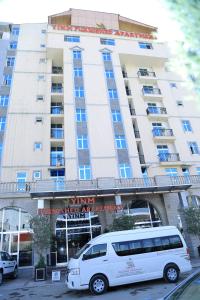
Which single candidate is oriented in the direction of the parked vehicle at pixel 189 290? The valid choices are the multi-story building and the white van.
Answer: the multi-story building

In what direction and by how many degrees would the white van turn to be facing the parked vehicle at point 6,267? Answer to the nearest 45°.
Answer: approximately 45° to its right

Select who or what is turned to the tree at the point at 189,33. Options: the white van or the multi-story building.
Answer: the multi-story building

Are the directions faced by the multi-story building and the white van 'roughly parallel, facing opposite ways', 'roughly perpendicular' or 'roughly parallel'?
roughly perpendicular

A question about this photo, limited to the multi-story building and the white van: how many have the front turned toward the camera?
1

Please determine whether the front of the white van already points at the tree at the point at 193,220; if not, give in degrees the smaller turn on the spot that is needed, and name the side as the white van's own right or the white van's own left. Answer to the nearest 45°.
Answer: approximately 135° to the white van's own right

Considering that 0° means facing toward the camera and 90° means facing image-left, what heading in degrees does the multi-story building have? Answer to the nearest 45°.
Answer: approximately 0°

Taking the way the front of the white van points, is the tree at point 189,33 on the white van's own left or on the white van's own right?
on the white van's own left

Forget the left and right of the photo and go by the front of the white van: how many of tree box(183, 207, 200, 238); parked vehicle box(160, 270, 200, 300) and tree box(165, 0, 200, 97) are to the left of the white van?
2

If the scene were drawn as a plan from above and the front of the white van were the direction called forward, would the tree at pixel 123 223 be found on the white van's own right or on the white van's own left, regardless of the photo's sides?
on the white van's own right

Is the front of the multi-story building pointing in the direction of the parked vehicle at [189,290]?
yes

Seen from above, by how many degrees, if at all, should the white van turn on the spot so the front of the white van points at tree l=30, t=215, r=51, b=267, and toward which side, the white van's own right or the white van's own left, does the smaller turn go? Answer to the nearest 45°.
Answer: approximately 45° to the white van's own right

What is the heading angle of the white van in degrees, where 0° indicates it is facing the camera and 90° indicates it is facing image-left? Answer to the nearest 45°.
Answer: approximately 90°
